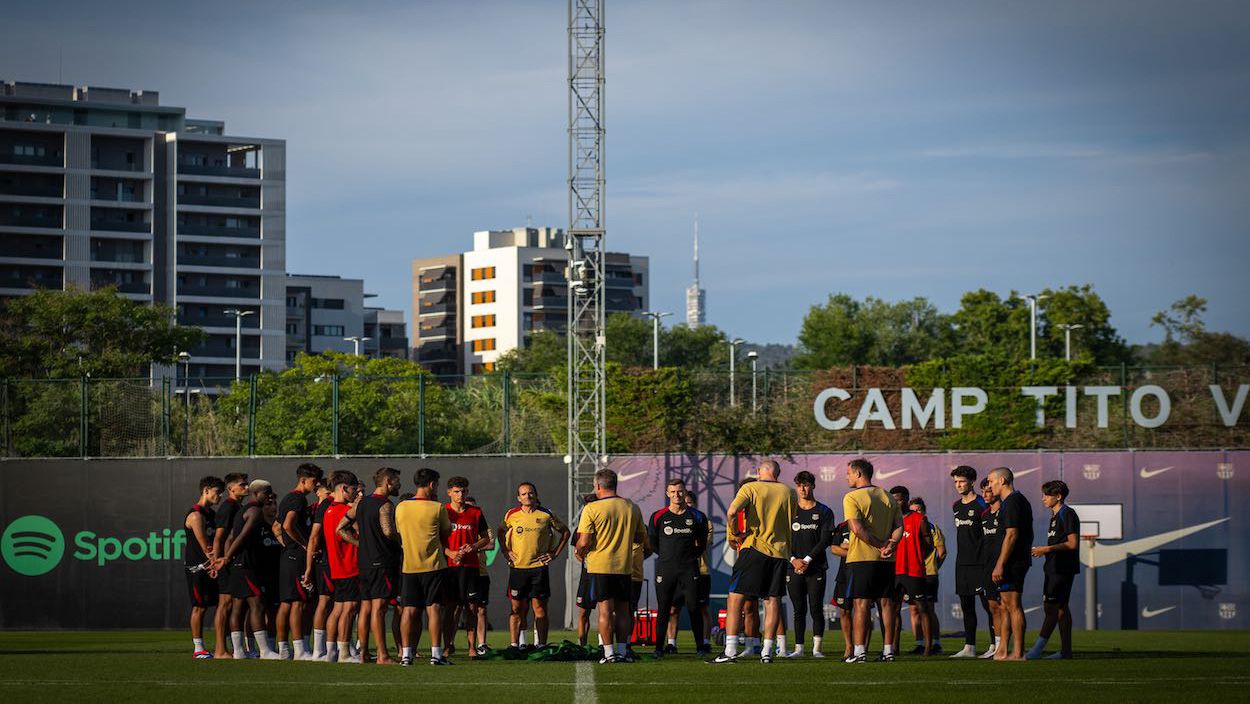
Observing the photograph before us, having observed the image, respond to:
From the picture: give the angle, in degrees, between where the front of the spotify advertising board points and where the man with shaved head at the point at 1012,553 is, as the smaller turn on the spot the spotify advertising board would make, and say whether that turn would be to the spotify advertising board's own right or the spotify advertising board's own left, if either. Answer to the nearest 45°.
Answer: approximately 45° to the spotify advertising board's own left

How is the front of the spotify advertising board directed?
toward the camera

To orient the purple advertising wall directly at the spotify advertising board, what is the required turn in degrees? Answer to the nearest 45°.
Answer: approximately 90° to its right

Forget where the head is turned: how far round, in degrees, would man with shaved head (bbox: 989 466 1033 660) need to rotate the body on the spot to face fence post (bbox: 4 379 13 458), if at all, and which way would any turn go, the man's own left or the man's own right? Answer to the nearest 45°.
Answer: approximately 45° to the man's own right

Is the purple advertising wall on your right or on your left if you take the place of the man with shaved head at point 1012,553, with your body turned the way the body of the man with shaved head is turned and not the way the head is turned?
on your right

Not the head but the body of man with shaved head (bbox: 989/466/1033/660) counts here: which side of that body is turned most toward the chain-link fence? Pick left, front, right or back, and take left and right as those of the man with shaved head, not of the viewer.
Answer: right

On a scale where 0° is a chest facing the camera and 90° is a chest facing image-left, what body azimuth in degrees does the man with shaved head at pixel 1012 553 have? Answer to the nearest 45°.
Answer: approximately 90°

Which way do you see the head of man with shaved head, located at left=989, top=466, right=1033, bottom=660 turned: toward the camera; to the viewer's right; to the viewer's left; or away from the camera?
to the viewer's left

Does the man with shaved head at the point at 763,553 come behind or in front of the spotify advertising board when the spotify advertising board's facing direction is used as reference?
in front

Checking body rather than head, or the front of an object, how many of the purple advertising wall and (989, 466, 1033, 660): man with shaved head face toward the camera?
1

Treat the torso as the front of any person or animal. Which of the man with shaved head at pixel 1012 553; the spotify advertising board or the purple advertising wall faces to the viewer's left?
the man with shaved head

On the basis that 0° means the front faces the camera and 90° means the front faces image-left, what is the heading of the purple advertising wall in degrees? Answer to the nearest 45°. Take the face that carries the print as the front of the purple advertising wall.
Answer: approximately 0°

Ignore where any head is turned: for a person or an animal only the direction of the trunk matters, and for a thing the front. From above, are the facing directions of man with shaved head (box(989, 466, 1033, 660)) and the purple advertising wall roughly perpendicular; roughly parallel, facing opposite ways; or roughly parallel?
roughly perpendicular
